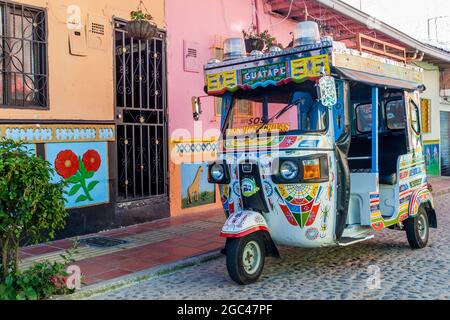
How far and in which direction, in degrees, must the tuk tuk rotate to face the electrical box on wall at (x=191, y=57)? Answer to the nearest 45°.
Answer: approximately 90° to its right

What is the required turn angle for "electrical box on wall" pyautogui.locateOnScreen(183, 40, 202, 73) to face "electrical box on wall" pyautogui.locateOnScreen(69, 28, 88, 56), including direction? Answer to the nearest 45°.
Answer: approximately 90° to its right

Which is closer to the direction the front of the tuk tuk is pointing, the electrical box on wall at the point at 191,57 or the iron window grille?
the iron window grille

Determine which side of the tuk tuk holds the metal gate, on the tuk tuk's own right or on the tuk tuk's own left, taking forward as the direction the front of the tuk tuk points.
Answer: on the tuk tuk's own right

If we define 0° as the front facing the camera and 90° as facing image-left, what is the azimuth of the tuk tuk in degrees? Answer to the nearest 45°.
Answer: approximately 45°

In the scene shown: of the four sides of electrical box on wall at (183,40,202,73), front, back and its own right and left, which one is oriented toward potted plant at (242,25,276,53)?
left

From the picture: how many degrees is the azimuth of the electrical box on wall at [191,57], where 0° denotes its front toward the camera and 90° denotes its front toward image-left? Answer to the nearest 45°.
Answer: approximately 315°

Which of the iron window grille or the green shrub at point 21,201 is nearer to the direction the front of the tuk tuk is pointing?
the green shrub

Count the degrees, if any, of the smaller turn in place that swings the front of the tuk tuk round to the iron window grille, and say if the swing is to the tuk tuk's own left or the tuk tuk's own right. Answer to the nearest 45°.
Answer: approximately 45° to the tuk tuk's own right

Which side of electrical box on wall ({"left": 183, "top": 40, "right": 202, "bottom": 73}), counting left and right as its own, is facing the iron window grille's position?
right

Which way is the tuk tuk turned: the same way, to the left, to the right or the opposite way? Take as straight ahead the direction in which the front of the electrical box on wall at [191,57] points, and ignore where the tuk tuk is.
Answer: to the right

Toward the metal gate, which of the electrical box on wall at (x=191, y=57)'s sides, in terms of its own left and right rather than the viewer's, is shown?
right
